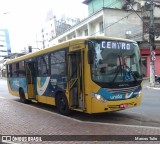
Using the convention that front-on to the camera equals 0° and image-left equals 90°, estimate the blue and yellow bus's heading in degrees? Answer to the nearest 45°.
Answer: approximately 315°
